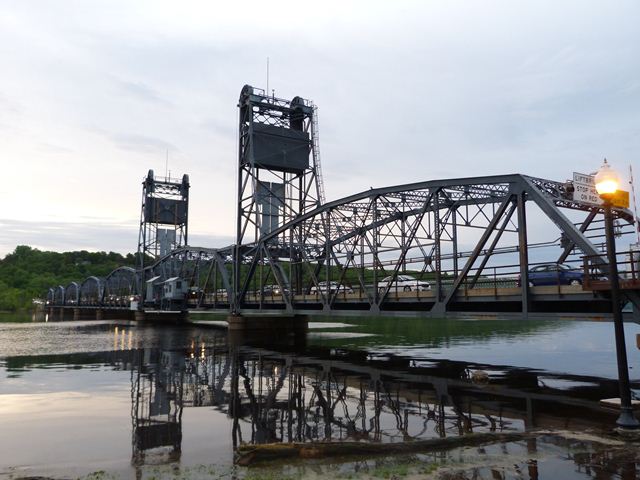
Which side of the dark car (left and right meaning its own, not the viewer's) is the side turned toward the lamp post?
right

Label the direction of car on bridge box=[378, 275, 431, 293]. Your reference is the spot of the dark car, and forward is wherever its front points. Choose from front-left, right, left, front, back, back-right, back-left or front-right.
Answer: back-left

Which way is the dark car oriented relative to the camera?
to the viewer's right
